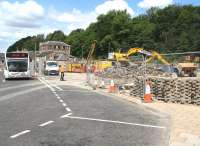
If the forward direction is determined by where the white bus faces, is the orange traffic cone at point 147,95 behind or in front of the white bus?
in front

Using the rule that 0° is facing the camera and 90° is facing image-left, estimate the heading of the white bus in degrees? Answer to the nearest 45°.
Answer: approximately 0°

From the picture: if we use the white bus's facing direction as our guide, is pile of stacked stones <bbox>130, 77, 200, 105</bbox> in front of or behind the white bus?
in front
